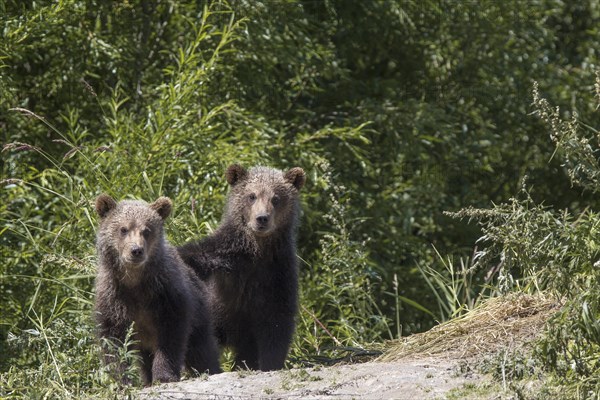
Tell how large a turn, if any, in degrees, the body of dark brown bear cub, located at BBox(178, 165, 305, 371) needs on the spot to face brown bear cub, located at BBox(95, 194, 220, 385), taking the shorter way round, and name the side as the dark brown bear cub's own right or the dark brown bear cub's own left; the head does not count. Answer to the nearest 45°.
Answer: approximately 45° to the dark brown bear cub's own right

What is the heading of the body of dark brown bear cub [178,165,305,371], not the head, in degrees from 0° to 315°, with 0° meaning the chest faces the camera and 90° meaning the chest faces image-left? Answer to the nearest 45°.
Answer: approximately 0°

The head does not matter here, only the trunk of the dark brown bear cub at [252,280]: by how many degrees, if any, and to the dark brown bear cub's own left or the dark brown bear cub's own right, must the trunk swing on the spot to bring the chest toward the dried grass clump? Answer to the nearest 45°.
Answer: approximately 45° to the dark brown bear cub's own left
